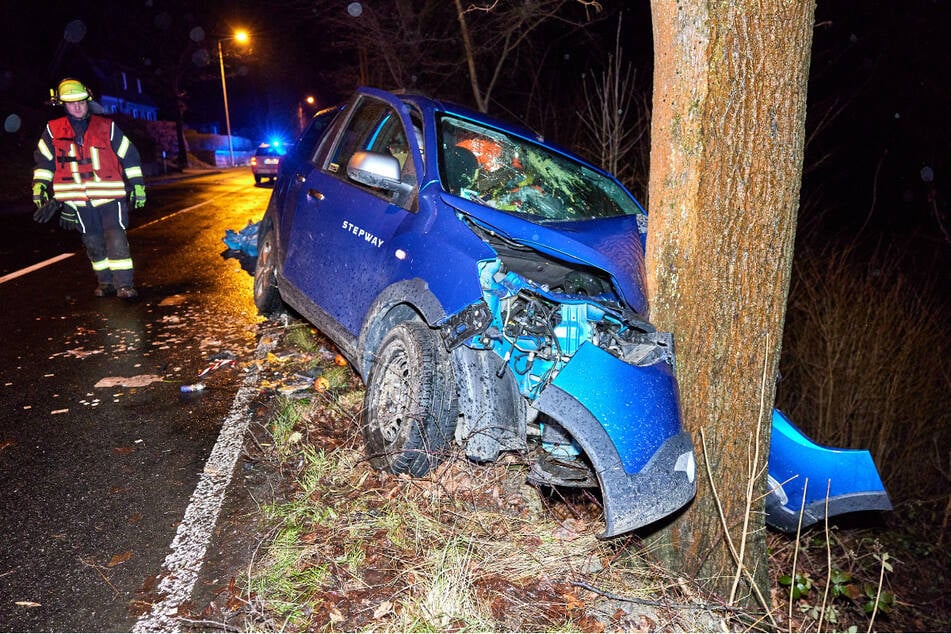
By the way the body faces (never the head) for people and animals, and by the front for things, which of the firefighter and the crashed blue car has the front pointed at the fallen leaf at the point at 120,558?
the firefighter

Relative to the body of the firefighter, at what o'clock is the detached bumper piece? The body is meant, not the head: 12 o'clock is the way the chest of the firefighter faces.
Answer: The detached bumper piece is roughly at 11 o'clock from the firefighter.

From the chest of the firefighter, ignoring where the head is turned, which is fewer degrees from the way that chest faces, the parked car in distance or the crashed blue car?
the crashed blue car

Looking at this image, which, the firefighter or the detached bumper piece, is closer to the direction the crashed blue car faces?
the detached bumper piece

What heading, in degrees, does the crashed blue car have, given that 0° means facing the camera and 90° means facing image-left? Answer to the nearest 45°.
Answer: approximately 315°

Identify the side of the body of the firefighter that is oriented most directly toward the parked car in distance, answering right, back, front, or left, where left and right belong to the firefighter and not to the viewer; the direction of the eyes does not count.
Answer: back

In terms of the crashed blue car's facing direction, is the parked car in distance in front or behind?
behind

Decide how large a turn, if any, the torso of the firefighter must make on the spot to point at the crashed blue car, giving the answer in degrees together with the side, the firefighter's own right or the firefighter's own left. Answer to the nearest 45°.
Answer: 0° — they already face it

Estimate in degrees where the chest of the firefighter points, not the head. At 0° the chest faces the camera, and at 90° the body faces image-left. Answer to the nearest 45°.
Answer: approximately 0°
